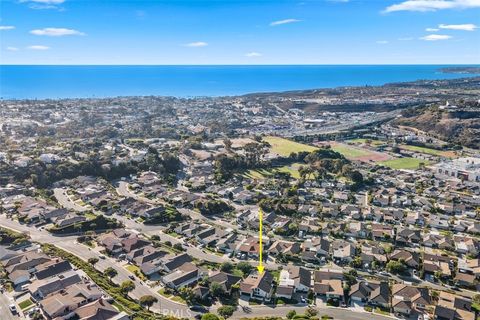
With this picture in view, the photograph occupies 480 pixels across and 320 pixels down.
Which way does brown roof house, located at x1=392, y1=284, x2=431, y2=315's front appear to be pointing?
toward the camera

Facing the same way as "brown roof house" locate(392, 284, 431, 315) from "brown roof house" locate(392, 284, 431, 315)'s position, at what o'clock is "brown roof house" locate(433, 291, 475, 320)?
"brown roof house" locate(433, 291, 475, 320) is roughly at 9 o'clock from "brown roof house" locate(392, 284, 431, 315).

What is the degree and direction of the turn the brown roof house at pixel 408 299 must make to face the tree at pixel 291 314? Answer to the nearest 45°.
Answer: approximately 45° to its right

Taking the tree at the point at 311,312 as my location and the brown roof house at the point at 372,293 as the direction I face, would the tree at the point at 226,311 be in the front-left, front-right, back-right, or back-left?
back-left

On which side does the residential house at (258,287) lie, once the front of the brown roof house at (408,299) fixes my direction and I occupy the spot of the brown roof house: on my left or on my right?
on my right

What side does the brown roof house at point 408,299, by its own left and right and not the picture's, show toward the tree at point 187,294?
right

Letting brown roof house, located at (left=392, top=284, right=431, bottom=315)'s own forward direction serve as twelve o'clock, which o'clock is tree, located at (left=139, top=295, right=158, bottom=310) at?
The tree is roughly at 2 o'clock from the brown roof house.

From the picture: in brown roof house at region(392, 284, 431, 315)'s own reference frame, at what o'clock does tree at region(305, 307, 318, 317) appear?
The tree is roughly at 2 o'clock from the brown roof house.

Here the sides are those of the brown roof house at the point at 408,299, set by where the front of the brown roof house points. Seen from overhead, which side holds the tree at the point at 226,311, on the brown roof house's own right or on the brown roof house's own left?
on the brown roof house's own right

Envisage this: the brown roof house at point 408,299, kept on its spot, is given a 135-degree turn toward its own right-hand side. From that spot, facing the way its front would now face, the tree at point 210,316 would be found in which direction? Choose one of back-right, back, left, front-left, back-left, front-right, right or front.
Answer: left

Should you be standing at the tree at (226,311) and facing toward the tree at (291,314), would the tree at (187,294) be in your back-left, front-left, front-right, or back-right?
back-left

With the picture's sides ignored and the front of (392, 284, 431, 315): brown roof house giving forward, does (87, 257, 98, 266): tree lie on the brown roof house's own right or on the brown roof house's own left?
on the brown roof house's own right
